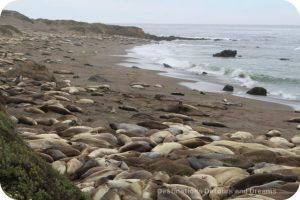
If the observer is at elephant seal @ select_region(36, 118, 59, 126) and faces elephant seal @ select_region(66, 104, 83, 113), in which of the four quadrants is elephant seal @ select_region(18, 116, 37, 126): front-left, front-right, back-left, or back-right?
back-left
